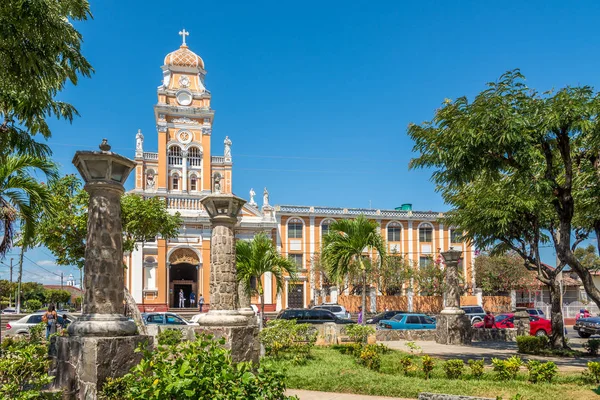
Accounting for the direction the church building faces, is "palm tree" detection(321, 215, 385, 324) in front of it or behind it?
in front

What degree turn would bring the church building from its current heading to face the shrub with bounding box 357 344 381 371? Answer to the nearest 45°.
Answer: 0° — it already faces it

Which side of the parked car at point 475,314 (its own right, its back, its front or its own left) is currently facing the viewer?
right

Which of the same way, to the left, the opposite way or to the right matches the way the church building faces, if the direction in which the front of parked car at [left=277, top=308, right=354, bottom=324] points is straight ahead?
to the right

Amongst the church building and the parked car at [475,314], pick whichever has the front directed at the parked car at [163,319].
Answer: the church building

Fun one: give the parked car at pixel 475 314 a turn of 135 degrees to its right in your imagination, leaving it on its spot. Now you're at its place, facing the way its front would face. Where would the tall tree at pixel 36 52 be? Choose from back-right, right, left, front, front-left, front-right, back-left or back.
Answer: back

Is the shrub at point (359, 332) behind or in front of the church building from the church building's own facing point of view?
in front

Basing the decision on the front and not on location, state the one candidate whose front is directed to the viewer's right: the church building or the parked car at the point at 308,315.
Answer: the parked car

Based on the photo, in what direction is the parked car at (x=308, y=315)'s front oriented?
to the viewer's right
